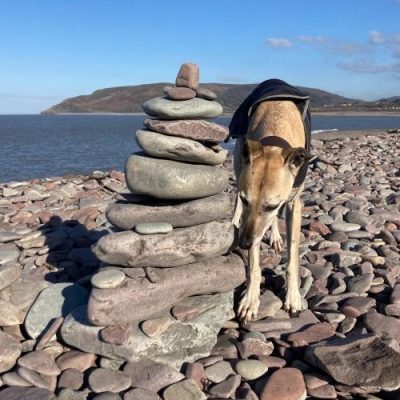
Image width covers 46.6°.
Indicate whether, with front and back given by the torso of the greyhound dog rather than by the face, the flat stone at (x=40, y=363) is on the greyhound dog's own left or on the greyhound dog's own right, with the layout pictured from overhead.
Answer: on the greyhound dog's own right

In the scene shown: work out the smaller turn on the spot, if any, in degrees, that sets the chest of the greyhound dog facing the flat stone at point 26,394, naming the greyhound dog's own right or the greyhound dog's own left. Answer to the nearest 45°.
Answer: approximately 45° to the greyhound dog's own right

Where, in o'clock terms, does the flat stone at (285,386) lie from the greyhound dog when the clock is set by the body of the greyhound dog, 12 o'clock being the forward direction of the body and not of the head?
The flat stone is roughly at 12 o'clock from the greyhound dog.

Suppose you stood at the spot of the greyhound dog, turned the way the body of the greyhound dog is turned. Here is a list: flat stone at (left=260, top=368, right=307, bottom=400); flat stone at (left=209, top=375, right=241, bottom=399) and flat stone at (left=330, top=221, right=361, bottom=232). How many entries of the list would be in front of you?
2

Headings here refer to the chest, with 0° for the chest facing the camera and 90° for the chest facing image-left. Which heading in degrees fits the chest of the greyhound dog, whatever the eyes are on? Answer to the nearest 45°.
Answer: approximately 0°

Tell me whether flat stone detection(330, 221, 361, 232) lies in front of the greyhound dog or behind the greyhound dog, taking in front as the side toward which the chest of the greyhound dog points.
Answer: behind

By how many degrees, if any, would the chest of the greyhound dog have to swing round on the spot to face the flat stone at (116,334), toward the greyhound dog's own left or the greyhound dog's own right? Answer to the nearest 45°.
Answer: approximately 45° to the greyhound dog's own right

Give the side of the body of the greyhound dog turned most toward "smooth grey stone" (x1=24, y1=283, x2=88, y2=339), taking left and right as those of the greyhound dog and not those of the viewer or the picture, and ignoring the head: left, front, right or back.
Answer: right

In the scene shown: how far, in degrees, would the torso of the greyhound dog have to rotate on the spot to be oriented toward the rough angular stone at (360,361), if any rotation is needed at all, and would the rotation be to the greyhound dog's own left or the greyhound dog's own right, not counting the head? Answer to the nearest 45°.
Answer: approximately 45° to the greyhound dog's own left

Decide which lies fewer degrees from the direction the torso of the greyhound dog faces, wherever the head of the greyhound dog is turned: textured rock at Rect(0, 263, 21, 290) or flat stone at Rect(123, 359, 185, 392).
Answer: the flat stone

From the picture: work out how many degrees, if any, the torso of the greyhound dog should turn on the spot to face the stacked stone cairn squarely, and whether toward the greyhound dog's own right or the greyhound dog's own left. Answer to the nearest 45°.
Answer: approximately 45° to the greyhound dog's own right
